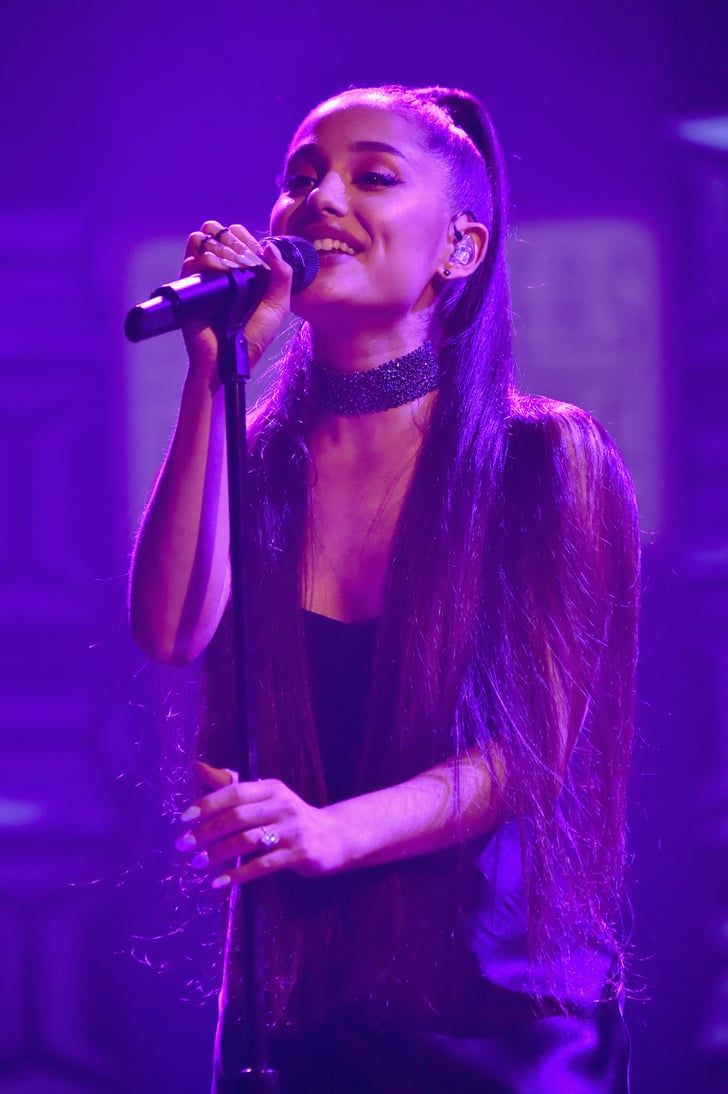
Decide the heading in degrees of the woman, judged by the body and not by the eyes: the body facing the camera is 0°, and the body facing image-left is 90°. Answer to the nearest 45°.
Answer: approximately 45°

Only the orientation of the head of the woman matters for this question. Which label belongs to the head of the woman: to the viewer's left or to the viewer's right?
to the viewer's left
